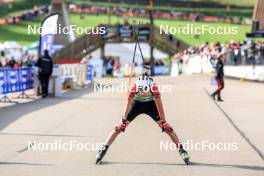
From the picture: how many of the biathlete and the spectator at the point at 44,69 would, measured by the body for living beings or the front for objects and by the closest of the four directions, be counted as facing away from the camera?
1

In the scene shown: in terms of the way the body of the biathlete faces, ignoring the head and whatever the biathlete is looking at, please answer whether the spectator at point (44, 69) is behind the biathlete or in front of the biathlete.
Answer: behind

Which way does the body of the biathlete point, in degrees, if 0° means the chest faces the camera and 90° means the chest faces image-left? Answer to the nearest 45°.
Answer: approximately 0°

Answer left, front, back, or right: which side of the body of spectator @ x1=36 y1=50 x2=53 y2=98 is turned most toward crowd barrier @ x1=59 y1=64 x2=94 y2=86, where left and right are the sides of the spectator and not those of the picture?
front

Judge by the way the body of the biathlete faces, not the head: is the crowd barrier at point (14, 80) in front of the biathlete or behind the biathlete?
behind

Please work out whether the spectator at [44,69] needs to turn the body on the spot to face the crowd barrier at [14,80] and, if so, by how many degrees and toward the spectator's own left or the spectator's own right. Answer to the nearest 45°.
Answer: approximately 135° to the spectator's own left
